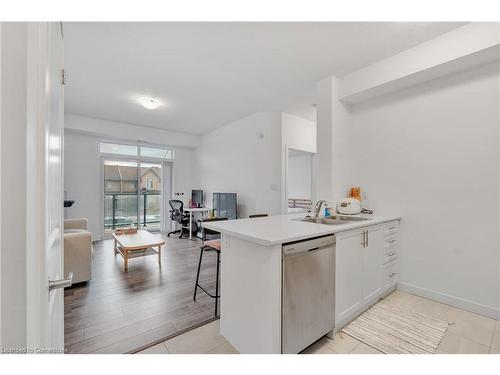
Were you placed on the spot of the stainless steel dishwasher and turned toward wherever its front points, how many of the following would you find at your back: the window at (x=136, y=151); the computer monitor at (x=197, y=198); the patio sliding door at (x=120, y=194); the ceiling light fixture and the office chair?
5

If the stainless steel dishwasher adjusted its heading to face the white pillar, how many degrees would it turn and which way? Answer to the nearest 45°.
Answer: approximately 135° to its left

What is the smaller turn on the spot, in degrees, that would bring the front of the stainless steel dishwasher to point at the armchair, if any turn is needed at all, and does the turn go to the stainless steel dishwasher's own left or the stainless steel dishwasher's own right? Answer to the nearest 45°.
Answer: approximately 135° to the stainless steel dishwasher's own right

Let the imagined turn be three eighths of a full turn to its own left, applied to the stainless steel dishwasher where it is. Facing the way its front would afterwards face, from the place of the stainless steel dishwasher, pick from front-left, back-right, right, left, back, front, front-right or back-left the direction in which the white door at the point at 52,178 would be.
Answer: back-left

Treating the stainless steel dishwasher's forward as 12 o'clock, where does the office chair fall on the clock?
The office chair is roughly at 6 o'clock from the stainless steel dishwasher.

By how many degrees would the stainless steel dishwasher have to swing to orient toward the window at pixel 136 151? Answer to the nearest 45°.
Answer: approximately 180°

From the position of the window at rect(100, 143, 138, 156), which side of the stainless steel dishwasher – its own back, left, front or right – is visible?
back

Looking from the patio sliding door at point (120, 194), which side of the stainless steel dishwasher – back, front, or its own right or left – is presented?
back

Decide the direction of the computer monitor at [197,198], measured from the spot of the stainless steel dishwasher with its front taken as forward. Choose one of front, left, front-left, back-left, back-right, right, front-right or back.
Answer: back

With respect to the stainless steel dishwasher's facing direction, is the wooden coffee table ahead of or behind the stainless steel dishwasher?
behind

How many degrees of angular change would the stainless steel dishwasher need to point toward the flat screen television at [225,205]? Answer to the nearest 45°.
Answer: approximately 180°

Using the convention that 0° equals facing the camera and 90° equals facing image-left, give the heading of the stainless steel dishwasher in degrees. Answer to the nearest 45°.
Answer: approximately 315°
